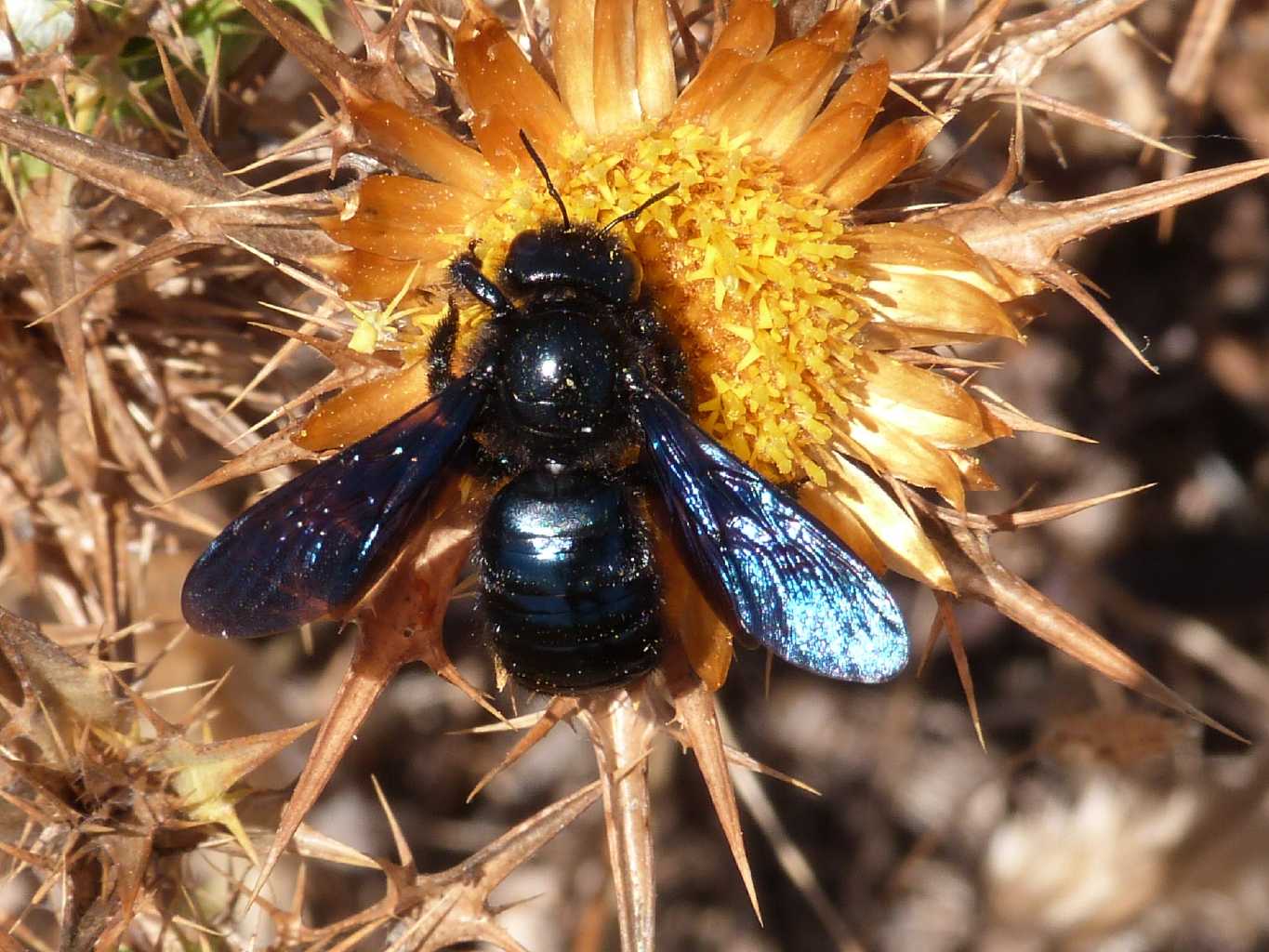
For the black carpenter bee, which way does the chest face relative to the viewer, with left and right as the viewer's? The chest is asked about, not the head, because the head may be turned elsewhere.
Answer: facing away from the viewer
